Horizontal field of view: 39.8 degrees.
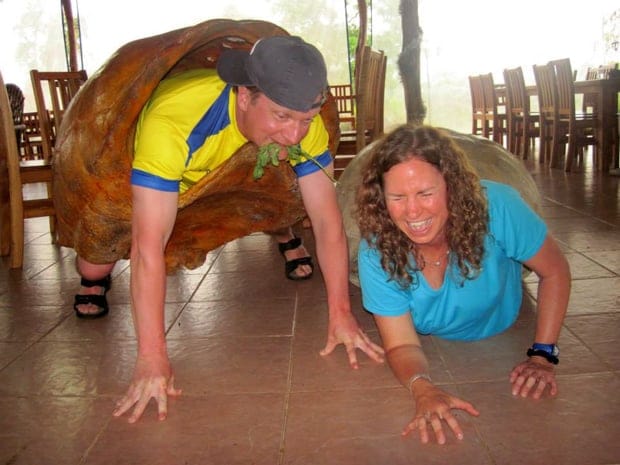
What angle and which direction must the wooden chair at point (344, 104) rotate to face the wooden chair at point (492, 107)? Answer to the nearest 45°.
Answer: approximately 90° to its left

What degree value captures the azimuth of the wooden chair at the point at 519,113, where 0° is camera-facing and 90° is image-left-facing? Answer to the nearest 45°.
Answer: approximately 225°

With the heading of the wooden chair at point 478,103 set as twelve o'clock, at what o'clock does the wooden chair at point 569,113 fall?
the wooden chair at point 569,113 is roughly at 4 o'clock from the wooden chair at point 478,103.

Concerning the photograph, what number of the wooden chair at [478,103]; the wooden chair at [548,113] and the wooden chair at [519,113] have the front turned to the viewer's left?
0

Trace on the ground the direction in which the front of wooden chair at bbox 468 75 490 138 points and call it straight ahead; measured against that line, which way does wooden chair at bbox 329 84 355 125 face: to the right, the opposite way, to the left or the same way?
to the right

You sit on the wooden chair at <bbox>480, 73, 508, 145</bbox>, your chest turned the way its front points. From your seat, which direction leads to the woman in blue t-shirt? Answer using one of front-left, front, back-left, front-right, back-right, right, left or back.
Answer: back-right

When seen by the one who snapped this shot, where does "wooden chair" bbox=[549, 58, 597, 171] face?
facing away from the viewer and to the right of the viewer

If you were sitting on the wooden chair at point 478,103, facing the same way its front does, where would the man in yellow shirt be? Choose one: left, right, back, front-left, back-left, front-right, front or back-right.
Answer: back-right

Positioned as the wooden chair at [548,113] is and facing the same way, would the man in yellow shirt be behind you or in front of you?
behind

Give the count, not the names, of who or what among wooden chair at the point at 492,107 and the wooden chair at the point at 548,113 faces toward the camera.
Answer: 0

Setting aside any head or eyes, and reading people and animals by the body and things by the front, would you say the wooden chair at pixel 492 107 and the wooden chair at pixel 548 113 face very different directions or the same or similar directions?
same or similar directions

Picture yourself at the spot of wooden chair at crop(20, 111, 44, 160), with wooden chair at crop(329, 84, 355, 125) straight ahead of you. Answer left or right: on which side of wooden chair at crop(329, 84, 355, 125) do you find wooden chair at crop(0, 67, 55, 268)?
right

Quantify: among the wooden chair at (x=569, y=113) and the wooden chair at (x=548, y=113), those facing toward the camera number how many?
0

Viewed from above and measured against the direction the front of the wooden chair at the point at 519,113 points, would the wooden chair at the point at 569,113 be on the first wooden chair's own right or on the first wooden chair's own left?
on the first wooden chair's own right

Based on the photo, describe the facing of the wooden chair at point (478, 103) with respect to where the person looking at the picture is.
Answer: facing away from the viewer and to the right of the viewer
